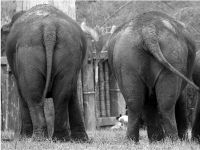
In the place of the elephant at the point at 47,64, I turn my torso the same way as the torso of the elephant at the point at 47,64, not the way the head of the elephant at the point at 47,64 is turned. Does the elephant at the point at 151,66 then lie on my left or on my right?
on my right

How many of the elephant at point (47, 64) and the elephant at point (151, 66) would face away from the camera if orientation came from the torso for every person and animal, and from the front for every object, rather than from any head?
2

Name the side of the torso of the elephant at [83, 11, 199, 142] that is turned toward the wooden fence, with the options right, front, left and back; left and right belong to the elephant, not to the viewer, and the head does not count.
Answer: left

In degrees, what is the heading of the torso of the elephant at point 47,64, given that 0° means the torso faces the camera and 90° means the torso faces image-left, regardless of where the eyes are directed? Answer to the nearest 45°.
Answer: approximately 180°

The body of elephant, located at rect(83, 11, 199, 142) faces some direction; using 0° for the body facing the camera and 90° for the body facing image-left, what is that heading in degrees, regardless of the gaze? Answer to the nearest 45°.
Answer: approximately 180°

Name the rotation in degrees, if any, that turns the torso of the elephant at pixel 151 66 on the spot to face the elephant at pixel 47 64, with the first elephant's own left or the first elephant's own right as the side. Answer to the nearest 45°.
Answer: approximately 90° to the first elephant's own left

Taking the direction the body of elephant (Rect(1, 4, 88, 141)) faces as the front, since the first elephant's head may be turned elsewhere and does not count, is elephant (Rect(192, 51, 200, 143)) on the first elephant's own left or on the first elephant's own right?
on the first elephant's own right

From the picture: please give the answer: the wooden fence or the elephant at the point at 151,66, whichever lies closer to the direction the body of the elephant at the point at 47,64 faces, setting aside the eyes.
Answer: the wooden fence
